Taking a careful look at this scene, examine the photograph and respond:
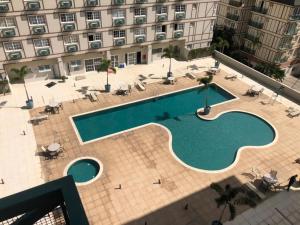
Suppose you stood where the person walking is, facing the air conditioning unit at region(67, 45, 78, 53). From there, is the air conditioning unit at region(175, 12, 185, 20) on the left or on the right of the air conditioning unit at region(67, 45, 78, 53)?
right
